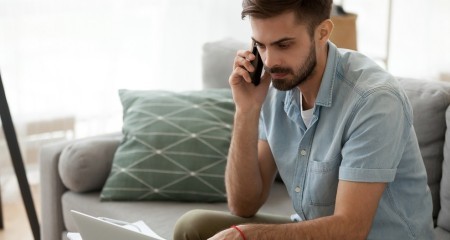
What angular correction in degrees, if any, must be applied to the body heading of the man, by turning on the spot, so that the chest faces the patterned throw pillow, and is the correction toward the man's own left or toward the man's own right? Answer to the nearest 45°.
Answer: approximately 90° to the man's own right

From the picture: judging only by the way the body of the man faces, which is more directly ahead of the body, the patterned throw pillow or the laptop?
the laptop

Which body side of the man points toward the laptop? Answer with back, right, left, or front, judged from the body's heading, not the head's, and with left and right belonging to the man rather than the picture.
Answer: front

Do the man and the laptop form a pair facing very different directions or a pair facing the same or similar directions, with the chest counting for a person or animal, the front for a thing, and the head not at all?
very different directions

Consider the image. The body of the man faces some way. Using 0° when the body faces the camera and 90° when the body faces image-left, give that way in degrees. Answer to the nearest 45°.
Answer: approximately 45°

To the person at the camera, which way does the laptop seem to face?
facing away from the viewer and to the right of the viewer

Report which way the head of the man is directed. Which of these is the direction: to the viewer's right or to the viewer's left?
to the viewer's left
